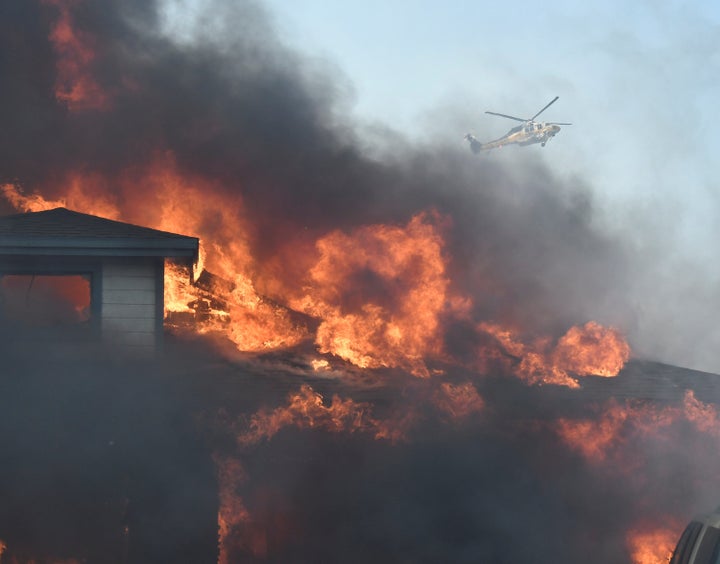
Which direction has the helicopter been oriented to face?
to the viewer's right

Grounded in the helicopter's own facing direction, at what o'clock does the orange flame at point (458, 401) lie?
The orange flame is roughly at 3 o'clock from the helicopter.

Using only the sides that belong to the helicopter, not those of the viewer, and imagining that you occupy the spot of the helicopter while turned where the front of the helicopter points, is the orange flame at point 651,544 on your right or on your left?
on your right

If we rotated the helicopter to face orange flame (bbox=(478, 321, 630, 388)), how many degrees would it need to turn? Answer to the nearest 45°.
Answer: approximately 90° to its right

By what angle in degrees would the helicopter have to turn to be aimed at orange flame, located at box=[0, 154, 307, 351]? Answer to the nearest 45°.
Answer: approximately 90° to its right

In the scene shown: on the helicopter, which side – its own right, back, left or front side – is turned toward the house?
right

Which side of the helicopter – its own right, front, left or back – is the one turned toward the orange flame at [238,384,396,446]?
right

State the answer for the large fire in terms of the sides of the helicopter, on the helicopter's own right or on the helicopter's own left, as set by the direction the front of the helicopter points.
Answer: on the helicopter's own right
